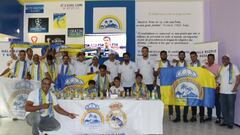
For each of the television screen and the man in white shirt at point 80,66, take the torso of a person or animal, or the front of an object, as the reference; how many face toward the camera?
2

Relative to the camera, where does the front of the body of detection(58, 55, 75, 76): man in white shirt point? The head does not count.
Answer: toward the camera

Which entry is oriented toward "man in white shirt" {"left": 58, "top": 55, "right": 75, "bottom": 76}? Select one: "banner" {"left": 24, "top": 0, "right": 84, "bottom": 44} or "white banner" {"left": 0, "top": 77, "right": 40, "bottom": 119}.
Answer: the banner

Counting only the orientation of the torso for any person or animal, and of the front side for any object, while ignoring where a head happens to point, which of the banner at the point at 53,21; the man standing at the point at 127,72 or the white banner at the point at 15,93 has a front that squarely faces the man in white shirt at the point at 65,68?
the banner

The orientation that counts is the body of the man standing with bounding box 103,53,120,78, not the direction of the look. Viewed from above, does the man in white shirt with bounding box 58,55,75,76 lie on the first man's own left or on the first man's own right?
on the first man's own right

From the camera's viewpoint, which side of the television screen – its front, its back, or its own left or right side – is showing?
front

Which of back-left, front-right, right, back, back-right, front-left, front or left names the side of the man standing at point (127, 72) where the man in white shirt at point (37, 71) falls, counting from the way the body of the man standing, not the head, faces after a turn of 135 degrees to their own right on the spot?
front-left

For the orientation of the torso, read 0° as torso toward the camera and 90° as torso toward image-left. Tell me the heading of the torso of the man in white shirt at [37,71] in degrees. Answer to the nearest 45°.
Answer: approximately 0°

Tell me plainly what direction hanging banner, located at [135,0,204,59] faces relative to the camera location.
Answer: facing the viewer

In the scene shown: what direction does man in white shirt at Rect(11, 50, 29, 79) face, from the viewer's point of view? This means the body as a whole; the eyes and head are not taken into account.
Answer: toward the camera

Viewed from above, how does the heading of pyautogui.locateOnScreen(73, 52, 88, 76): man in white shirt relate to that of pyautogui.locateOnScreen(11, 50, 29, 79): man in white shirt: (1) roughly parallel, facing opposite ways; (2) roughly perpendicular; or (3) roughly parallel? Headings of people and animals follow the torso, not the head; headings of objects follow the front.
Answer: roughly parallel

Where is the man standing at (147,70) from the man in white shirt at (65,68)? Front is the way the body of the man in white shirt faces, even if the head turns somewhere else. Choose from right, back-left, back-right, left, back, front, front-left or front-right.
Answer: left

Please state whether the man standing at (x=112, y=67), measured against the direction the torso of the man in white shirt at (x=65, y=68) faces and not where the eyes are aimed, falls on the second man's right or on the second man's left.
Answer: on the second man's left

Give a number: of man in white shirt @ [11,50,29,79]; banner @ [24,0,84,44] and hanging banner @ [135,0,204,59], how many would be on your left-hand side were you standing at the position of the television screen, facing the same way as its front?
1
